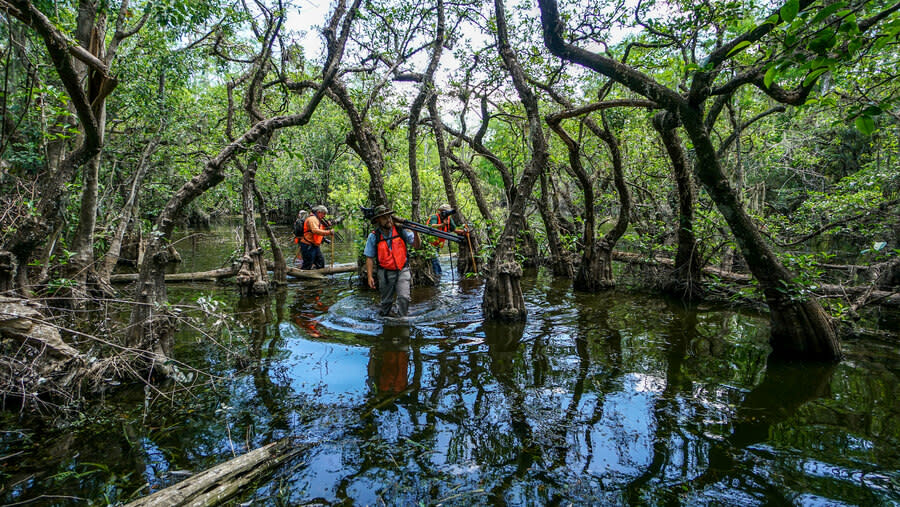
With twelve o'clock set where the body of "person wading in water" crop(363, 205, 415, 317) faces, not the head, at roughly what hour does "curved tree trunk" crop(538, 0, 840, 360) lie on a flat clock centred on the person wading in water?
The curved tree trunk is roughly at 10 o'clock from the person wading in water.

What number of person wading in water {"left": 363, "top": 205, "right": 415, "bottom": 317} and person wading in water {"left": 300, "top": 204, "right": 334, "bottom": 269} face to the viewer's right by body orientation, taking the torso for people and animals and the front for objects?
1

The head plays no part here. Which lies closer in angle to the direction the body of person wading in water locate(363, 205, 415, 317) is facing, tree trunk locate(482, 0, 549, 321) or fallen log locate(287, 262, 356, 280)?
the tree trunk

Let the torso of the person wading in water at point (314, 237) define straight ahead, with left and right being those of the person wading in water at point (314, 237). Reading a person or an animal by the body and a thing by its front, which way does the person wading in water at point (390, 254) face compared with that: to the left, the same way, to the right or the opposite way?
to the right

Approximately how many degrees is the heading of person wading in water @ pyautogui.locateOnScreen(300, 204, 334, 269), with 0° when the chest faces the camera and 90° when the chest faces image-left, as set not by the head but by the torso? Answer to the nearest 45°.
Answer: approximately 270°

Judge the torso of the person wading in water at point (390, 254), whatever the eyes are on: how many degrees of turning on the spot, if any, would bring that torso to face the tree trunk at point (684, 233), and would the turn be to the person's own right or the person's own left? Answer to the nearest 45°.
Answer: approximately 90° to the person's own left

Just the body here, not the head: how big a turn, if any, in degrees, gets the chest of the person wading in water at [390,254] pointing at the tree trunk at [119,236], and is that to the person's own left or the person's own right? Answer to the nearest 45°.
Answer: approximately 90° to the person's own right

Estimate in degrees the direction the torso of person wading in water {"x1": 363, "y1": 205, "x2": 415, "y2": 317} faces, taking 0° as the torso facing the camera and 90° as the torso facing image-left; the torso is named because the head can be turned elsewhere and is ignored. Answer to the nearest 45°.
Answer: approximately 0°

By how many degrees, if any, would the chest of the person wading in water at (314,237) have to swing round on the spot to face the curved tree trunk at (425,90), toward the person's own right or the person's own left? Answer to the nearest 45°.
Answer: approximately 45° to the person's own right
